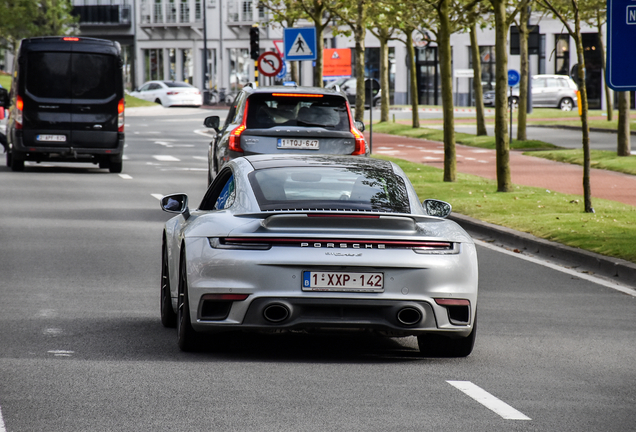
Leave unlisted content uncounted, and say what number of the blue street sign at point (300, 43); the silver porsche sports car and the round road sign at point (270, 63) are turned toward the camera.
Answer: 2

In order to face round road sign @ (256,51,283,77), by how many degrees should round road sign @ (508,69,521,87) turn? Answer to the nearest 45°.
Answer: approximately 45° to its right

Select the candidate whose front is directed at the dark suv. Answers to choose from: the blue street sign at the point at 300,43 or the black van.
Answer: the blue street sign

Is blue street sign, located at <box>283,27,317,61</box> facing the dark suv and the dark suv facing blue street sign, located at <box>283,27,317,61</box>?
yes

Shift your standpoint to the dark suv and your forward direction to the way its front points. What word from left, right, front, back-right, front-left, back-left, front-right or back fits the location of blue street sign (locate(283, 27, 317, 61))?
front

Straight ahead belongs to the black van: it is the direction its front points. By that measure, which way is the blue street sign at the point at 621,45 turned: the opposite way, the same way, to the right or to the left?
the opposite way

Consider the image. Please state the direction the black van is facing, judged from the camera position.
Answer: facing away from the viewer

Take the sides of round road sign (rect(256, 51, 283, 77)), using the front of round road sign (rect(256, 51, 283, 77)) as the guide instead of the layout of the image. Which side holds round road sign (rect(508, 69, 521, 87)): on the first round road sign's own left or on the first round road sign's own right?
on the first round road sign's own left

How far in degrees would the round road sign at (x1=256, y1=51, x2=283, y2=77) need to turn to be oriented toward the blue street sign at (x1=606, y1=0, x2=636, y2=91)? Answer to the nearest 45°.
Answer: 0° — it already faces it

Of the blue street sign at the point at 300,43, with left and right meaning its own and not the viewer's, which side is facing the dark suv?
front

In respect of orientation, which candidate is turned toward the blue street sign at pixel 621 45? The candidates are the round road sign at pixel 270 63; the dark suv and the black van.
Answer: the round road sign

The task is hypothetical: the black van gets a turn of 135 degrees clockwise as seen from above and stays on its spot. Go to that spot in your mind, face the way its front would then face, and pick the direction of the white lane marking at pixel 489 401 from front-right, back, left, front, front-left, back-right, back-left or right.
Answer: front-right

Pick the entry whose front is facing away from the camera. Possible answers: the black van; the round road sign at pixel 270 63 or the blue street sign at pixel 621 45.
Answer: the black van

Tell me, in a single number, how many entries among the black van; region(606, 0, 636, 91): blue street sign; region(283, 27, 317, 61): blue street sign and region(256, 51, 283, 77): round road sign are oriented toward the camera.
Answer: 3

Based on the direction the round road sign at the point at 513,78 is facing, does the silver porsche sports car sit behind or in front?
in front

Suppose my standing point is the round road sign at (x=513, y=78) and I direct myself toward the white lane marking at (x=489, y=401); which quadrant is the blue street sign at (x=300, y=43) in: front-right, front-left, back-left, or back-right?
front-right

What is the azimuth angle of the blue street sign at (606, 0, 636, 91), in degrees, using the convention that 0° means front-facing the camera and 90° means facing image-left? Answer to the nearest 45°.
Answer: approximately 0°

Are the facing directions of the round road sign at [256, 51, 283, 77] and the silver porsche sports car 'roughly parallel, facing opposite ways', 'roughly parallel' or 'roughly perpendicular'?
roughly parallel, facing opposite ways

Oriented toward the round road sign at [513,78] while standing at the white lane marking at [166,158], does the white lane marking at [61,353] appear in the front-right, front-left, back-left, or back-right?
back-right

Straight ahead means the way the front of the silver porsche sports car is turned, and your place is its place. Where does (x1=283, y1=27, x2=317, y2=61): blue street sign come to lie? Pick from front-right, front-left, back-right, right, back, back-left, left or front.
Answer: front

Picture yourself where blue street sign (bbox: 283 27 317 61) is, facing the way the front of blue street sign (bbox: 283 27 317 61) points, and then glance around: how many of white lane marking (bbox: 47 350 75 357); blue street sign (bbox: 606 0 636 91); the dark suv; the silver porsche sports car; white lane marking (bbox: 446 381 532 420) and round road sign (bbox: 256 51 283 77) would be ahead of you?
5

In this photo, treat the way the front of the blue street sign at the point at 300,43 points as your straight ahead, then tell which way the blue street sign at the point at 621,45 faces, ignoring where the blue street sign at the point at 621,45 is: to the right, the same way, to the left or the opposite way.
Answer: the same way
